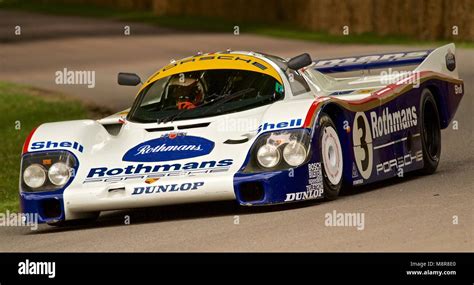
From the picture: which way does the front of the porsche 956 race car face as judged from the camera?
facing the viewer and to the left of the viewer
